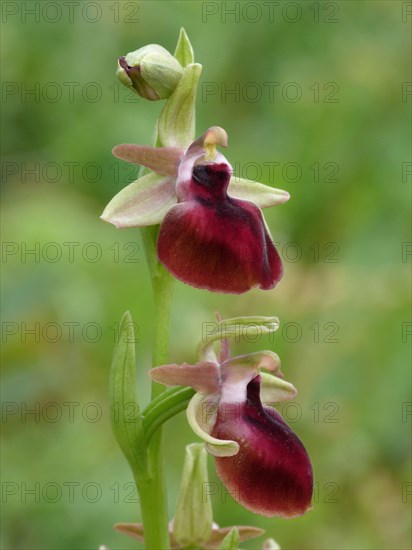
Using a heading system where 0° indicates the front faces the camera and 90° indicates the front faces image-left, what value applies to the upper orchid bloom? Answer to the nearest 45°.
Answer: approximately 315°
